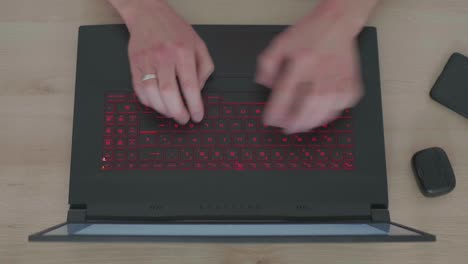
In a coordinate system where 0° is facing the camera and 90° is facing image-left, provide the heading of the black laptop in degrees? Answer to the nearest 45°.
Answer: approximately 180°
